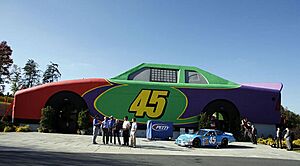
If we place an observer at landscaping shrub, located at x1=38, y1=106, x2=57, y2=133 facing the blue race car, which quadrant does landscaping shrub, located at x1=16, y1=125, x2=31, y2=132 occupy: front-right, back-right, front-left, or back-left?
back-right

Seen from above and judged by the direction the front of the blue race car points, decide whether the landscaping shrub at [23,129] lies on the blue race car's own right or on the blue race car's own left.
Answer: on the blue race car's own right

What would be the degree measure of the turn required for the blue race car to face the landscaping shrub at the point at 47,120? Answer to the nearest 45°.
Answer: approximately 45° to its right

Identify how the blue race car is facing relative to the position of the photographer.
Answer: facing the viewer and to the left of the viewer
